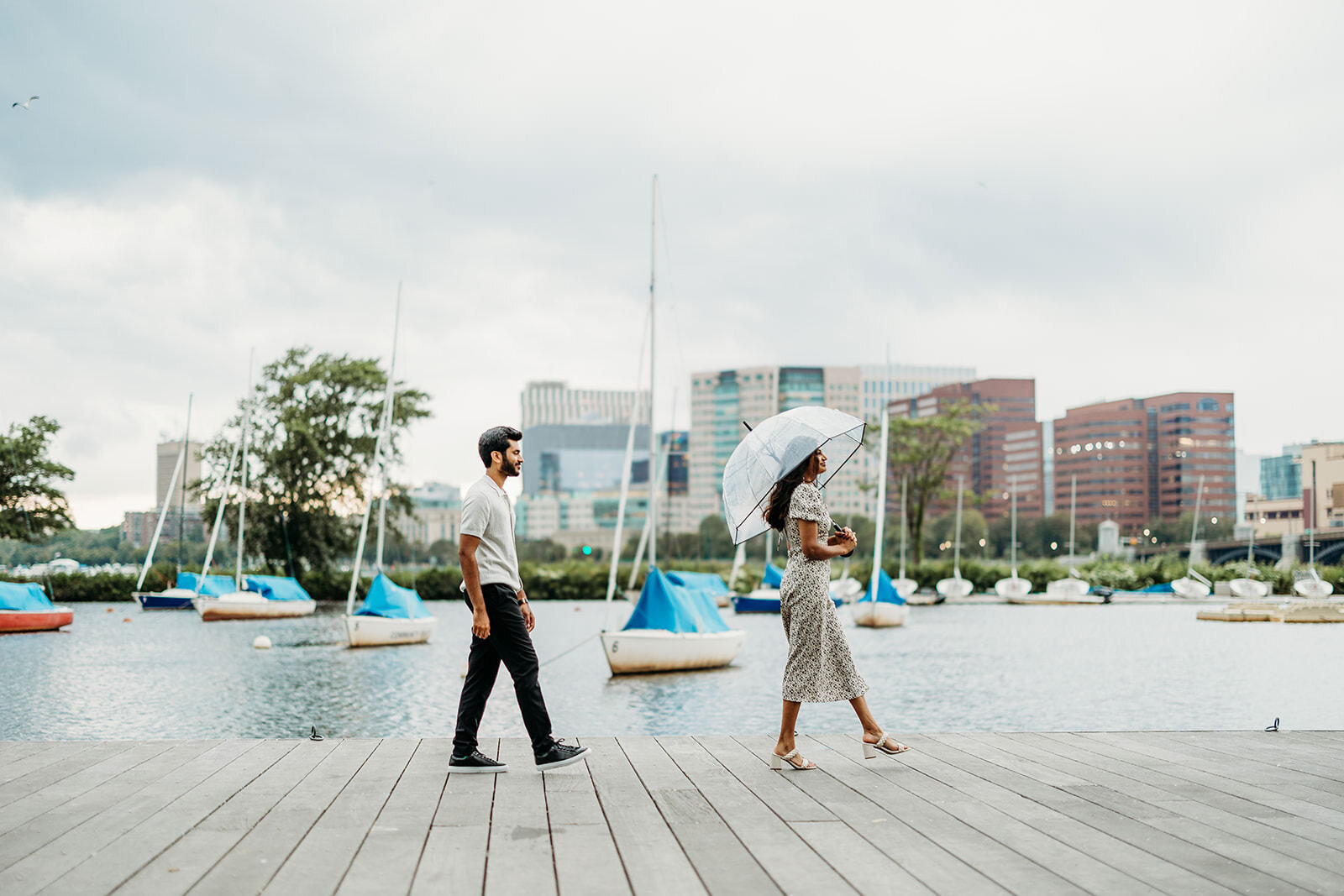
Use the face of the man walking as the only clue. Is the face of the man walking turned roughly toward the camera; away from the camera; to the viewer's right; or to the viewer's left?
to the viewer's right

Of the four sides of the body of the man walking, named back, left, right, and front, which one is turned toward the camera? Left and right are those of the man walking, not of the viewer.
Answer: right

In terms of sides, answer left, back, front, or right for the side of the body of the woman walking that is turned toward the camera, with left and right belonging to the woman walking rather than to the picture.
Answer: right

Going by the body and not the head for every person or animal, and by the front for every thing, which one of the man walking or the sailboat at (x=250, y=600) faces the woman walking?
the man walking

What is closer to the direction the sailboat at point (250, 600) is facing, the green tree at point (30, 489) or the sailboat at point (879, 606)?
the green tree

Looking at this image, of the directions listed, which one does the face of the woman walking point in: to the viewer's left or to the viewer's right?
to the viewer's right

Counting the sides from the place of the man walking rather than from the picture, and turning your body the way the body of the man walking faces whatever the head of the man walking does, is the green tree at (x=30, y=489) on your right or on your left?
on your left

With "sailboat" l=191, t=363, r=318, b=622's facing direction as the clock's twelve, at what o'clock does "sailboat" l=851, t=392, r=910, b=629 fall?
"sailboat" l=851, t=392, r=910, b=629 is roughly at 7 o'clock from "sailboat" l=191, t=363, r=318, b=622.

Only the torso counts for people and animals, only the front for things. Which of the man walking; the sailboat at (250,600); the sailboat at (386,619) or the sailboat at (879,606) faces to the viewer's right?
the man walking

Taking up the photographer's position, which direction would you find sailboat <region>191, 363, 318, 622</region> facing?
facing to the left of the viewer

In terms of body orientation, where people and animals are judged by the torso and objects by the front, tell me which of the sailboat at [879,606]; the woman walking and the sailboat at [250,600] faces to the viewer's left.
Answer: the sailboat at [250,600]
